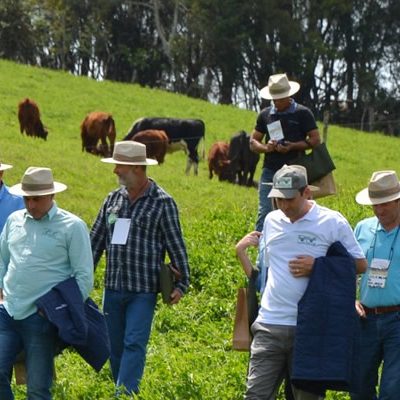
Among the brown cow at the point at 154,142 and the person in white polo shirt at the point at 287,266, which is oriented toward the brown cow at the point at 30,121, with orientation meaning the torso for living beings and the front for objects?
the brown cow at the point at 154,142

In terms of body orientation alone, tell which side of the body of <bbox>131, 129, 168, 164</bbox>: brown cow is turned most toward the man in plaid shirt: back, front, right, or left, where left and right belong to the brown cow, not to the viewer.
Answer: left

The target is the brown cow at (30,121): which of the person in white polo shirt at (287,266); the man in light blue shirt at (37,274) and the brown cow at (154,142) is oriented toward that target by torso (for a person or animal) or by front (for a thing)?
the brown cow at (154,142)

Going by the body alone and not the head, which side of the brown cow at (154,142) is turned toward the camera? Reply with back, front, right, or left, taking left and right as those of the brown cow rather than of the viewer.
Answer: left

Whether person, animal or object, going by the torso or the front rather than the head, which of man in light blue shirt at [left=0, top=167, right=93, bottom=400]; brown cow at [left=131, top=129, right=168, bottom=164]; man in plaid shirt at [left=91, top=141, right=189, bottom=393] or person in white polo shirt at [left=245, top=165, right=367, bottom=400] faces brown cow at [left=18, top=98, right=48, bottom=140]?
brown cow at [left=131, top=129, right=168, bottom=164]

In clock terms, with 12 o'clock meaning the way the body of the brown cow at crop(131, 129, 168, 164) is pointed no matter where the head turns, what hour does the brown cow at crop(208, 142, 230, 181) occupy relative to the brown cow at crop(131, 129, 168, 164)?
the brown cow at crop(208, 142, 230, 181) is roughly at 7 o'clock from the brown cow at crop(131, 129, 168, 164).

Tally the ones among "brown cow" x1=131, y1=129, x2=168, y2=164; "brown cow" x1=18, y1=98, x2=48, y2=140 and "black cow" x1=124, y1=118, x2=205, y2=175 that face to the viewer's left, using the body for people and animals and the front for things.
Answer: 2

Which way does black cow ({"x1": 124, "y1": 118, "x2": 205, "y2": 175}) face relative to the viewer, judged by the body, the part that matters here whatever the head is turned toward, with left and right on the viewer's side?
facing to the left of the viewer
